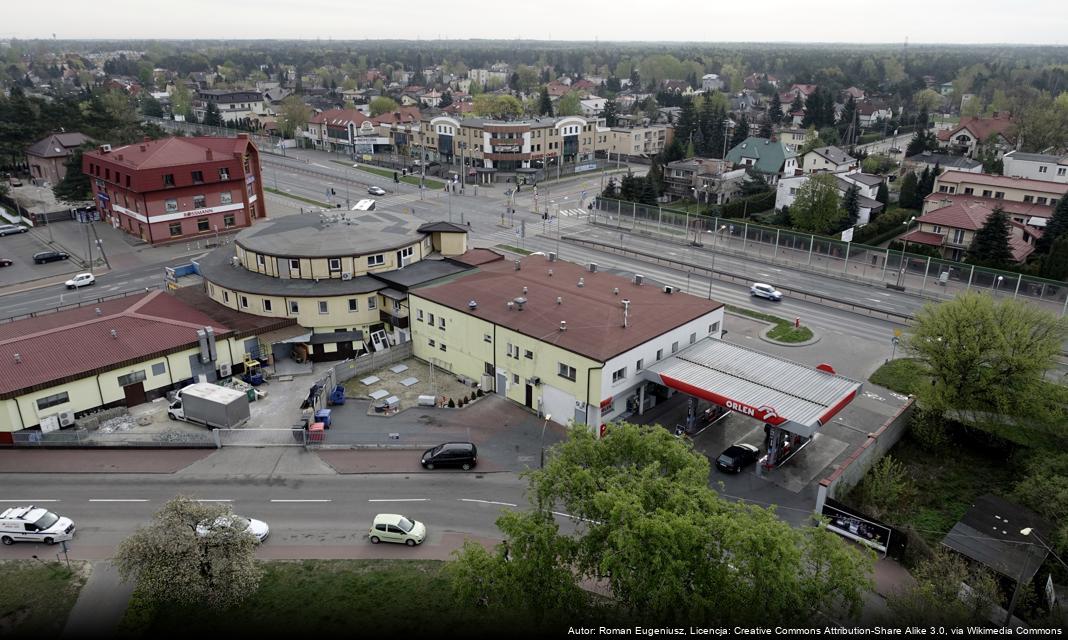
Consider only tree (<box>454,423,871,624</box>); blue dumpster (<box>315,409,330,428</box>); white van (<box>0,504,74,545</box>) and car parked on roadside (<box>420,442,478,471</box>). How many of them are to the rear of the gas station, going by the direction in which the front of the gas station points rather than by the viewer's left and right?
0

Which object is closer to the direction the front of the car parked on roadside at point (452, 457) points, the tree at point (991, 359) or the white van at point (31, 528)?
the white van

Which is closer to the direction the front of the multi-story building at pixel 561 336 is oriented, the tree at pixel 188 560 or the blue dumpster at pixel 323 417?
the tree

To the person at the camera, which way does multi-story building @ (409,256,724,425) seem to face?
facing the viewer and to the right of the viewer

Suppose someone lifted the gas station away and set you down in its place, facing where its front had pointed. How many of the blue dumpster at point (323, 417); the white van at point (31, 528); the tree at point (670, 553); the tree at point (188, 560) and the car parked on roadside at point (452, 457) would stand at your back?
0

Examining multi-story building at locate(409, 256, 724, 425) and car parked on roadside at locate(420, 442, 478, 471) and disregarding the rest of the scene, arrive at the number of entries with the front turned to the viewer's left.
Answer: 1

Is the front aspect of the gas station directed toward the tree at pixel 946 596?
no

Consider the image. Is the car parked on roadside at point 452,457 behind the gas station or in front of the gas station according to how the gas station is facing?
in front

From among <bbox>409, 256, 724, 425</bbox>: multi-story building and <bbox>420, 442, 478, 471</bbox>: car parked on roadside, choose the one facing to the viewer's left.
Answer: the car parked on roadside

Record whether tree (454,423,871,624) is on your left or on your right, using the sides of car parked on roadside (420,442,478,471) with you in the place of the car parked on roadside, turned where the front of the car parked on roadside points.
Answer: on your left

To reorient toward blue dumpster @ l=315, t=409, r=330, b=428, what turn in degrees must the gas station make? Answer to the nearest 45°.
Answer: approximately 45° to its right

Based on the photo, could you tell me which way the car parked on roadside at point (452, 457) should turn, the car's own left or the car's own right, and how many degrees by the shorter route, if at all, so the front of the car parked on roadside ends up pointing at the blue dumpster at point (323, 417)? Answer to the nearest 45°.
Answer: approximately 45° to the car's own right

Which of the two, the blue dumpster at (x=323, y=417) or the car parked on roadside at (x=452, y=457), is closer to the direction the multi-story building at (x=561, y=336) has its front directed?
the car parked on roadside

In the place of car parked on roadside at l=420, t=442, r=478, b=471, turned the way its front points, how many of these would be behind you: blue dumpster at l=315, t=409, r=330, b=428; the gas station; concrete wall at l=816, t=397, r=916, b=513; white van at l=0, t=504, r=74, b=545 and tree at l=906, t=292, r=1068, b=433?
3

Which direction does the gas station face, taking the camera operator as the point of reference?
facing the viewer and to the left of the viewer

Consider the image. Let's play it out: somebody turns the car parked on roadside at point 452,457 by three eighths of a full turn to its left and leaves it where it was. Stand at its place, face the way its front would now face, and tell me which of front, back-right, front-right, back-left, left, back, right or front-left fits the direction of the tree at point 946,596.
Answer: front

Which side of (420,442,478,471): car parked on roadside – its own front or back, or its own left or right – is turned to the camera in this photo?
left

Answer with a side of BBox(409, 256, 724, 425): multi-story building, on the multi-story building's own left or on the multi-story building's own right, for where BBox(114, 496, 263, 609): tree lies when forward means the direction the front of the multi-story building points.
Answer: on the multi-story building's own right

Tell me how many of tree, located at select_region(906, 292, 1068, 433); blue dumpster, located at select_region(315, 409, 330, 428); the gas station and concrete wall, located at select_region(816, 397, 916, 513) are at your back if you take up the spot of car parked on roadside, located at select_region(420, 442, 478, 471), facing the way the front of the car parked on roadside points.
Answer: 3
